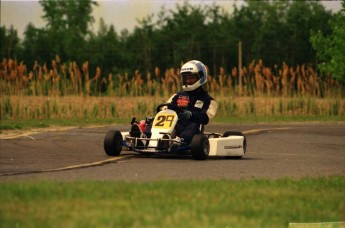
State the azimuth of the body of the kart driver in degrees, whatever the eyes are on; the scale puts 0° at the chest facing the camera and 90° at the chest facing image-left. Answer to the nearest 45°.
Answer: approximately 45°

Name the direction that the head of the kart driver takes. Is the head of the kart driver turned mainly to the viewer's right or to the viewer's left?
to the viewer's left

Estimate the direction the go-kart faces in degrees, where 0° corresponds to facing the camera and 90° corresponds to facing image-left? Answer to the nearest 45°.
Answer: approximately 45°
